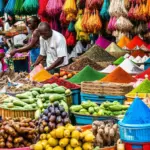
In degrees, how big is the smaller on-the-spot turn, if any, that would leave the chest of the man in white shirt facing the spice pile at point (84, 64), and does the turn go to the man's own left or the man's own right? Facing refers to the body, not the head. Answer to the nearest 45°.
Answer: approximately 90° to the man's own left

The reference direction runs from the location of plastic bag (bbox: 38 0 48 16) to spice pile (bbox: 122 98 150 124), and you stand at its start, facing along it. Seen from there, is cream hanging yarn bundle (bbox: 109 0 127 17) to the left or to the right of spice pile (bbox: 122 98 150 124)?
left

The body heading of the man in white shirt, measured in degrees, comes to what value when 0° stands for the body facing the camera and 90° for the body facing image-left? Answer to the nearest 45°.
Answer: approximately 45°

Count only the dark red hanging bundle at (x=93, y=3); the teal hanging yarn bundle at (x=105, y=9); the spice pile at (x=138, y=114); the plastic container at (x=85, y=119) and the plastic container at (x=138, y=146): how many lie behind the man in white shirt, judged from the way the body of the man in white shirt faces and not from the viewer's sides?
2
